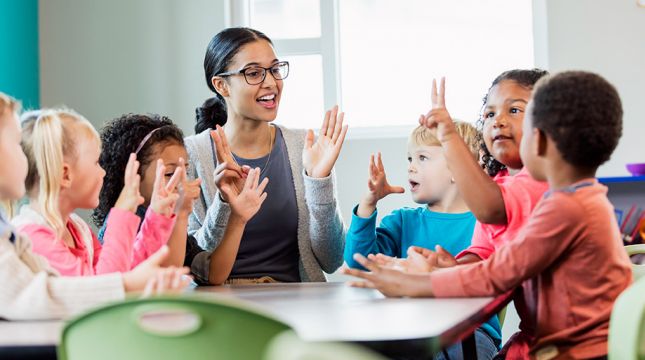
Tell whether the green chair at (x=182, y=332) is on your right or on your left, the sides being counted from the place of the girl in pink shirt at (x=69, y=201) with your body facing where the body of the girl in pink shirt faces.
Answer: on your right

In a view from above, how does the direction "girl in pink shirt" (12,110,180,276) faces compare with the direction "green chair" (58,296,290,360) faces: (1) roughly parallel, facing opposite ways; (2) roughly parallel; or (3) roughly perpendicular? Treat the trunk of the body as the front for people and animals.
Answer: roughly perpendicular

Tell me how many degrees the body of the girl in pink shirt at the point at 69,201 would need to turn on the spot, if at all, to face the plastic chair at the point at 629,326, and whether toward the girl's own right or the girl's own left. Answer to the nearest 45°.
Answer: approximately 45° to the girl's own right

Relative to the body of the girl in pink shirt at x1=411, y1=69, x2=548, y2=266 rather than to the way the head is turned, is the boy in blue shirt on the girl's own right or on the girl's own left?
on the girl's own right

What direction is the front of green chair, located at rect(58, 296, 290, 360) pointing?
away from the camera

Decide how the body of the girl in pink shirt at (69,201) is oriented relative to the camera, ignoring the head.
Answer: to the viewer's right

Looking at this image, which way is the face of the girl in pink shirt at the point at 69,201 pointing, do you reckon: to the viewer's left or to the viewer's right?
to the viewer's right

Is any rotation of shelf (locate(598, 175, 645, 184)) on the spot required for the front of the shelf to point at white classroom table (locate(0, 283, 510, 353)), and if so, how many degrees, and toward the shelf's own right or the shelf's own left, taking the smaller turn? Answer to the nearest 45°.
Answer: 0° — it already faces it

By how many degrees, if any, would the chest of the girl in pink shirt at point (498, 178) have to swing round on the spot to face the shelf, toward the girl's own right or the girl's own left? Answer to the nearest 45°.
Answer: approximately 135° to the girl's own right

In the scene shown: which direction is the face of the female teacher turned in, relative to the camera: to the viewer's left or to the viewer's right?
to the viewer's right
